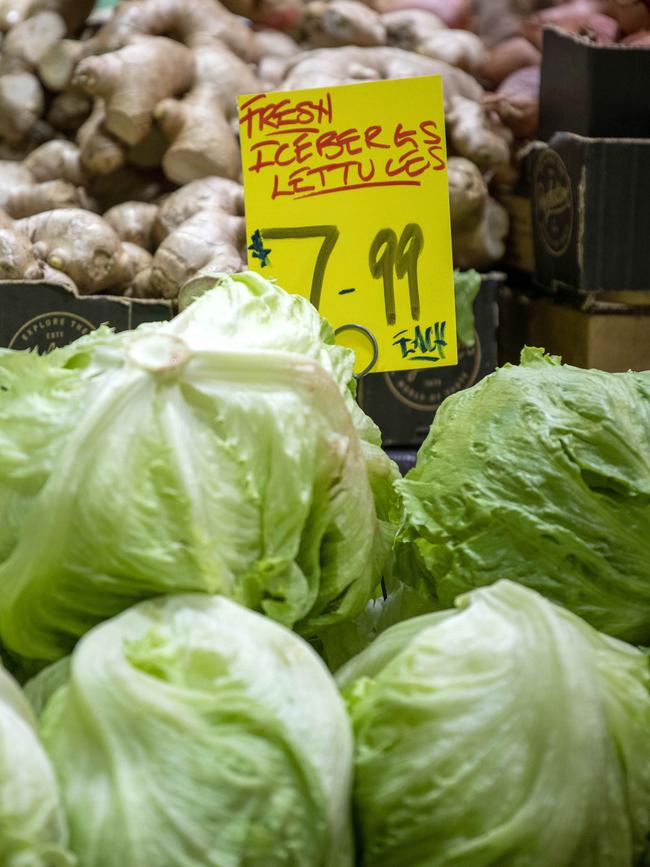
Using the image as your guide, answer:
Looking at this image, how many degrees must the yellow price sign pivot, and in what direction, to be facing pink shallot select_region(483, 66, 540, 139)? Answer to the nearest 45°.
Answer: approximately 180°

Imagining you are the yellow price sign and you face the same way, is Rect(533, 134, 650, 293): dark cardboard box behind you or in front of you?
behind

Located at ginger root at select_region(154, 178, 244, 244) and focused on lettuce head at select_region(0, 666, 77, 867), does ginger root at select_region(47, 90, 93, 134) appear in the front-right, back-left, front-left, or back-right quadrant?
back-right

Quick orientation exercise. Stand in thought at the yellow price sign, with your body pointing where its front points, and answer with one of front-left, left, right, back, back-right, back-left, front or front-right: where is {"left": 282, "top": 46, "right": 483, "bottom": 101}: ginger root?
back

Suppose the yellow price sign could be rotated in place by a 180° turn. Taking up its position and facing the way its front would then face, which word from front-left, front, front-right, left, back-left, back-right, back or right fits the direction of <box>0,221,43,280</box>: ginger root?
front-left

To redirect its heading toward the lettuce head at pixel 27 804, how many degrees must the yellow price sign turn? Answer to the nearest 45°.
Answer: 0° — it already faces it

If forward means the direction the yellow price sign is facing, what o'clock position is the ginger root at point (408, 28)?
The ginger root is roughly at 6 o'clock from the yellow price sign.

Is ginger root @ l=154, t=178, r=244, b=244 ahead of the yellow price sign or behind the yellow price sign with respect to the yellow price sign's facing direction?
behind

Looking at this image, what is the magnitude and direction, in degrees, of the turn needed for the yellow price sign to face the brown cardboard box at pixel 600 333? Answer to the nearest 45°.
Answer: approximately 135° to its left

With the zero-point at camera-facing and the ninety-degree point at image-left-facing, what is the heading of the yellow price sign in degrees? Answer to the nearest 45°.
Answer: approximately 0°

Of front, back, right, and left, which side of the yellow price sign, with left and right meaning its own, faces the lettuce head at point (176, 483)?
front
